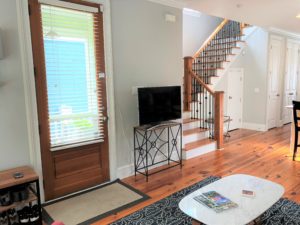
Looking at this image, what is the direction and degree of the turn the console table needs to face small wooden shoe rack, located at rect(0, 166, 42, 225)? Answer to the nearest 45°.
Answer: approximately 90° to its right

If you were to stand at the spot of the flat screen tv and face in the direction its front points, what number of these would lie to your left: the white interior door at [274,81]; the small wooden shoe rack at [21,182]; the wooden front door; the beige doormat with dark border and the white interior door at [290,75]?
2

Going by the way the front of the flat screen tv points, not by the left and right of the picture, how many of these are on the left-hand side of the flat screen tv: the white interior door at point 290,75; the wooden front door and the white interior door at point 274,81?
2

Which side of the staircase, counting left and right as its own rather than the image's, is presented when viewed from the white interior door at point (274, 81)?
left

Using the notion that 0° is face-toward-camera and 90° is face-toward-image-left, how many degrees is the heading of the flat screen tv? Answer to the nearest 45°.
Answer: approximately 315°

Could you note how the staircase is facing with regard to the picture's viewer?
facing the viewer and to the right of the viewer

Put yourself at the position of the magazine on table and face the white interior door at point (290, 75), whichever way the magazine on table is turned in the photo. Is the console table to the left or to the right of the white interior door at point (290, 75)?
left

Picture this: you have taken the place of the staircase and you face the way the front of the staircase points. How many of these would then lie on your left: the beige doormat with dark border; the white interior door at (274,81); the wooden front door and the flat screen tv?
1

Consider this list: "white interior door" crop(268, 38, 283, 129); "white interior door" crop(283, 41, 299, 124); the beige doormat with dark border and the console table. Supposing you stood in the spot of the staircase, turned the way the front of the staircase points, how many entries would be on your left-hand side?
2

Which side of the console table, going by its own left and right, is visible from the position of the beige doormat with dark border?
right

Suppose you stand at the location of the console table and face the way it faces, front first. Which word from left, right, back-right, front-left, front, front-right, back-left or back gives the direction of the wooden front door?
right

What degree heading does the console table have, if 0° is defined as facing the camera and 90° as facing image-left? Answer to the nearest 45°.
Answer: approximately 315°
